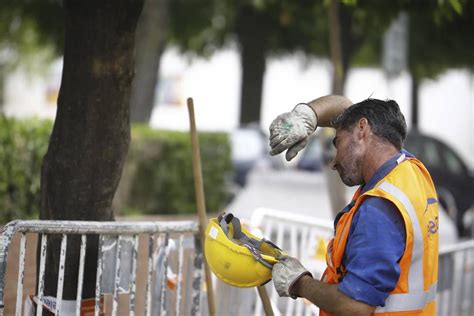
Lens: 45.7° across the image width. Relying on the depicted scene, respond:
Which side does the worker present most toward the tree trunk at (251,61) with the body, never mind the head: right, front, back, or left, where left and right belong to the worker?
right

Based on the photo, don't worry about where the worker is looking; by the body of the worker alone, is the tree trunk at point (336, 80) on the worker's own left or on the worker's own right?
on the worker's own right

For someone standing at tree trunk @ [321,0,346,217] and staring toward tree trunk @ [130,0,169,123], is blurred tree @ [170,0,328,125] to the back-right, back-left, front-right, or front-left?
front-right

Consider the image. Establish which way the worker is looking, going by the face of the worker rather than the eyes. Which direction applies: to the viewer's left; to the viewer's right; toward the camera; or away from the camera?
to the viewer's left

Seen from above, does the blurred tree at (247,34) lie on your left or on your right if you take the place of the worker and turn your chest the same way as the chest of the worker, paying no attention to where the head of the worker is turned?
on your right

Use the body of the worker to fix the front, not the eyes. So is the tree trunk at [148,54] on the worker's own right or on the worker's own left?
on the worker's own right

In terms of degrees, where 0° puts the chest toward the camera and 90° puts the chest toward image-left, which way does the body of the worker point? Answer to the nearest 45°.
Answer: approximately 90°

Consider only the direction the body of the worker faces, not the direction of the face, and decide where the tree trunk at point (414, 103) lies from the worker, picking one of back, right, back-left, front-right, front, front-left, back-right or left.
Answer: right

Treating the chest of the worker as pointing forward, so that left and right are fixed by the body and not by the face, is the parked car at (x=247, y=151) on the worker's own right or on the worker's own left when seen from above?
on the worker's own right
